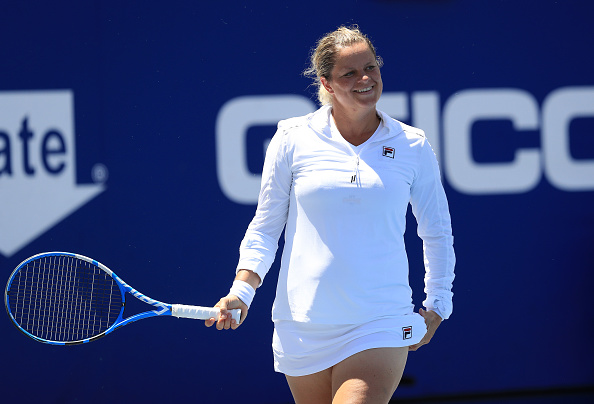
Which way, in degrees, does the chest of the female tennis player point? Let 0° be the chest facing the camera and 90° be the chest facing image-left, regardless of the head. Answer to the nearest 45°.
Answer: approximately 0°

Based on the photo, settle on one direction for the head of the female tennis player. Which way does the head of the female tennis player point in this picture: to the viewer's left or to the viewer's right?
to the viewer's right
